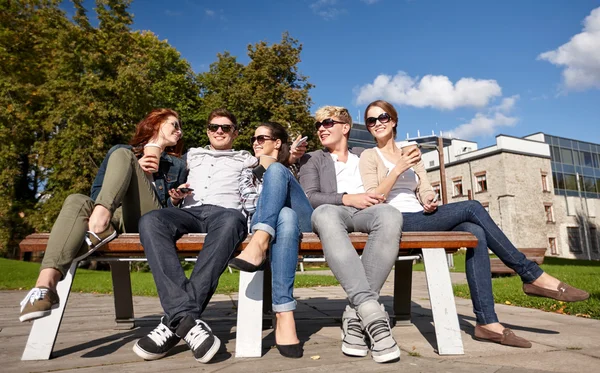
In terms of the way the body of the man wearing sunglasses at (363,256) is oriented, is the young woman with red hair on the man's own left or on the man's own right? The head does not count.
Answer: on the man's own right

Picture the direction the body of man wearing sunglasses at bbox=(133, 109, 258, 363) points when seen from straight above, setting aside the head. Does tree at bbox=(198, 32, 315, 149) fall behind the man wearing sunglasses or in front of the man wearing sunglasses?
behind

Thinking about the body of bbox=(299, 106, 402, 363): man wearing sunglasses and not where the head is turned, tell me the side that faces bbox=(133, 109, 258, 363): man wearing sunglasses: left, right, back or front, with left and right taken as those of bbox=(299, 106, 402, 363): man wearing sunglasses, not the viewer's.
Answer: right

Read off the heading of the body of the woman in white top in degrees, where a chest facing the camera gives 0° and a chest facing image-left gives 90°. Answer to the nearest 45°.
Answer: approximately 315°

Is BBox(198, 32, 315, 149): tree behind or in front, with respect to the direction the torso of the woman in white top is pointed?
behind

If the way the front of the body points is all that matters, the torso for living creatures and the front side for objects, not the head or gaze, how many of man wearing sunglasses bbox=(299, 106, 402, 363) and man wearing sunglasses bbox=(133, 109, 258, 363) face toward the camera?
2

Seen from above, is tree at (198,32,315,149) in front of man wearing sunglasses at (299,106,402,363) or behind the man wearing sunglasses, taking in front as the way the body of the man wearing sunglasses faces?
behind
